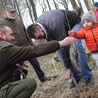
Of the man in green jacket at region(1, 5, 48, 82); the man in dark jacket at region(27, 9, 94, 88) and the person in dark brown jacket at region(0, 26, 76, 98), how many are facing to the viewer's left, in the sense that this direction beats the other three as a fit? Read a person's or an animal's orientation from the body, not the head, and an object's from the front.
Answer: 1

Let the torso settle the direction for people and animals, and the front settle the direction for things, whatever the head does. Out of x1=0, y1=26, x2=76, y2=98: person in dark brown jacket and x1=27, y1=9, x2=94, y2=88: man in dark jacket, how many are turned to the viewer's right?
1

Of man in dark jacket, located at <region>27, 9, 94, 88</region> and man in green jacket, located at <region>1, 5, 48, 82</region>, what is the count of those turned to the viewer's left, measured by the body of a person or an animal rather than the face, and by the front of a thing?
1

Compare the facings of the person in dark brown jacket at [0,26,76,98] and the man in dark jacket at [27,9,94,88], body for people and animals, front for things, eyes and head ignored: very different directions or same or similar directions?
very different directions

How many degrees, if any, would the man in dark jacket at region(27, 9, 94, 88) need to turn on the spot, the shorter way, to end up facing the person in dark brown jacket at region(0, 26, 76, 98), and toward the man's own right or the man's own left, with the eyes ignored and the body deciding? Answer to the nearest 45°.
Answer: approximately 45° to the man's own left

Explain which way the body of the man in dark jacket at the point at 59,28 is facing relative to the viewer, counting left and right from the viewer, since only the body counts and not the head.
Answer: facing to the left of the viewer

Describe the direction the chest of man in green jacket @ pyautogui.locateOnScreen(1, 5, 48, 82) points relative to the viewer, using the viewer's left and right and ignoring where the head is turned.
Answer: facing the viewer and to the right of the viewer

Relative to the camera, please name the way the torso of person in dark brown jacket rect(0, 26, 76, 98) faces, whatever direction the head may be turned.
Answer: to the viewer's right

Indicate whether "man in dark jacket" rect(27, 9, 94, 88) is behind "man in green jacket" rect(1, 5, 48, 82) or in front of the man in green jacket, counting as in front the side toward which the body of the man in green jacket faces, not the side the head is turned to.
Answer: in front

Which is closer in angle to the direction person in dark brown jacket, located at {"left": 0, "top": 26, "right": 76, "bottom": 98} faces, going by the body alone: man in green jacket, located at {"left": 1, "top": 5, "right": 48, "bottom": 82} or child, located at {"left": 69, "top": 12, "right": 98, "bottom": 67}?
the child

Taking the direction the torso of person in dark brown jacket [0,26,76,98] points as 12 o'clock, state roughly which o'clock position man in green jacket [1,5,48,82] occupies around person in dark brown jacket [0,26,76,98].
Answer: man in green jacket [1,5,48,82] is roughly at 9 o'clock from person in dark brown jacket [0,26,76,98].
